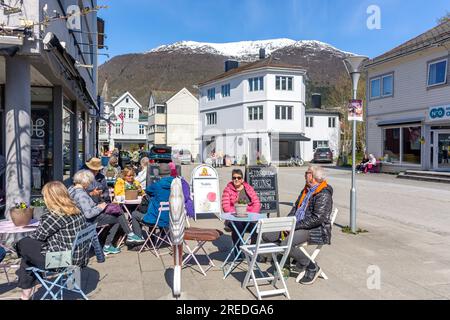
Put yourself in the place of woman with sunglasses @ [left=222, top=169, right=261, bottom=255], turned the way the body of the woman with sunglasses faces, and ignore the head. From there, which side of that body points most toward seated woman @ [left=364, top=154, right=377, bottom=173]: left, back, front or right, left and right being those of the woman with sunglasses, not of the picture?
back

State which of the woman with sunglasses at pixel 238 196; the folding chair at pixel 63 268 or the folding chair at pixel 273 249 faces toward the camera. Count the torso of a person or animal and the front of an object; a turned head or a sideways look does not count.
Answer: the woman with sunglasses

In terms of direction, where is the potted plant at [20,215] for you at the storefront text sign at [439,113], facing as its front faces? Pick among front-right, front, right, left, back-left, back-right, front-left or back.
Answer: front-left

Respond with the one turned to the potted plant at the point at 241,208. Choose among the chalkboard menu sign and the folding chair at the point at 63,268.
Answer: the chalkboard menu sign

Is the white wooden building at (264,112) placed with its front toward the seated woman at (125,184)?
yes

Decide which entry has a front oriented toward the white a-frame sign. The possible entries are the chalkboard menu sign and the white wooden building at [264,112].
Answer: the white wooden building

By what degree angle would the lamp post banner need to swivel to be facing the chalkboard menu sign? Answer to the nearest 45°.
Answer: approximately 90° to its right

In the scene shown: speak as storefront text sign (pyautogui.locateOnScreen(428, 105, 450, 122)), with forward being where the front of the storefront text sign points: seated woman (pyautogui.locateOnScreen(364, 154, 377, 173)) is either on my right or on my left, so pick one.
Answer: on my right

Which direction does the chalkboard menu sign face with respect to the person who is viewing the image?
facing the viewer

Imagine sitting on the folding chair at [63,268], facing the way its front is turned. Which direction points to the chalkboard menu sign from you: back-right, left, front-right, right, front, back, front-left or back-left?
back-right

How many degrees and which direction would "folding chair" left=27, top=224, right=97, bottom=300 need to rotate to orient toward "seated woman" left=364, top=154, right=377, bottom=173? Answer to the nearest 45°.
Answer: approximately 135° to its right
